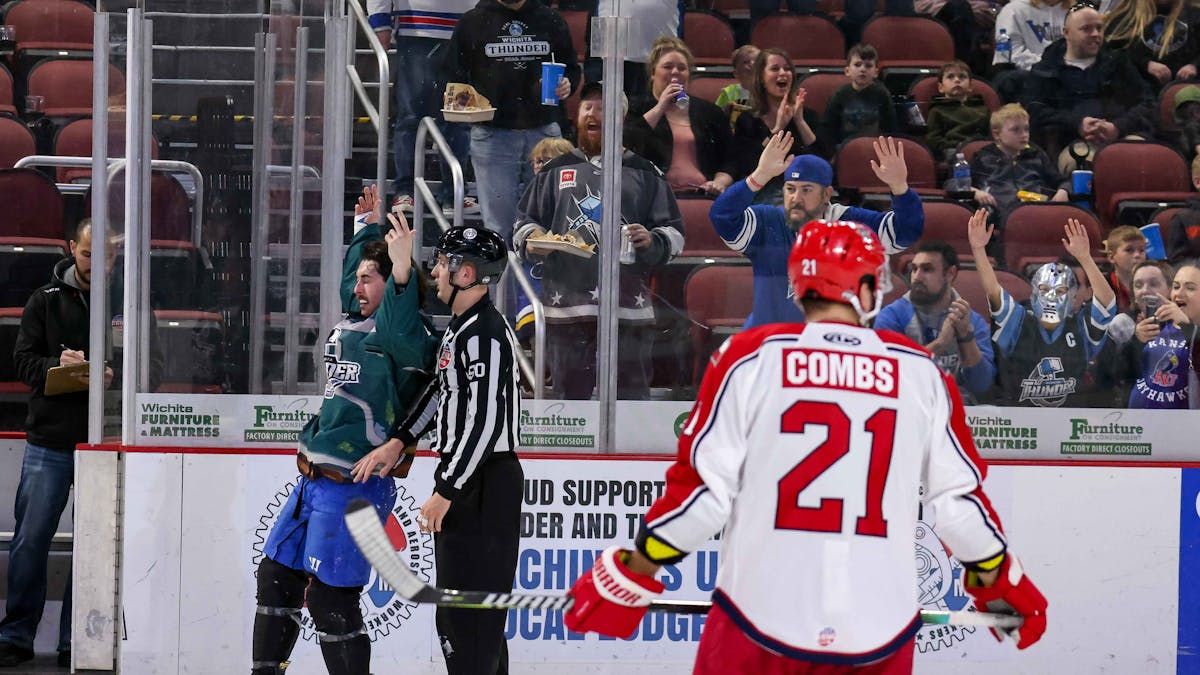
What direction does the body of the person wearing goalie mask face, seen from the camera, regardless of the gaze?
toward the camera

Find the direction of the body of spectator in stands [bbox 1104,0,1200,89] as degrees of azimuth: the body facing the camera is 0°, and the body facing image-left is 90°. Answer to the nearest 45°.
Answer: approximately 0°

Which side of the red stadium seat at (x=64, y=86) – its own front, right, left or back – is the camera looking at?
front

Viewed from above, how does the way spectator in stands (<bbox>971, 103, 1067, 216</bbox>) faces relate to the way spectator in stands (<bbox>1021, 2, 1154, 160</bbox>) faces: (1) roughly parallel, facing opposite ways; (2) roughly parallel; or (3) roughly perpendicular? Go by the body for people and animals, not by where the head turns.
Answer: roughly parallel

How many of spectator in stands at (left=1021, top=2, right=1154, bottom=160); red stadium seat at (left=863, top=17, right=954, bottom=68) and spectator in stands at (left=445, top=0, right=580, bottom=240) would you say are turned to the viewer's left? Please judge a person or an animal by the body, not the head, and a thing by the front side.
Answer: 0

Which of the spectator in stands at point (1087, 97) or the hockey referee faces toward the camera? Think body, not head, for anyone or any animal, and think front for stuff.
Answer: the spectator in stands

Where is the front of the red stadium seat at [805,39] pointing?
toward the camera

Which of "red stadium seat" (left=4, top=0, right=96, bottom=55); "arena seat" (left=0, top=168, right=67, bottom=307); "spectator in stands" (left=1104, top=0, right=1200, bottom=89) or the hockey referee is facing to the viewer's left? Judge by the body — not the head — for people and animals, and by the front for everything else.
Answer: the hockey referee

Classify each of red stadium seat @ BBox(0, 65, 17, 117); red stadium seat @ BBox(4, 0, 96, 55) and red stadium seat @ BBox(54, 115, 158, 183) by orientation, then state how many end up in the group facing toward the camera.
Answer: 3

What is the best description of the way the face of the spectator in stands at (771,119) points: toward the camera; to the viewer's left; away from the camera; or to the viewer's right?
toward the camera

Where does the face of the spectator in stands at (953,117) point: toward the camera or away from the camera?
toward the camera

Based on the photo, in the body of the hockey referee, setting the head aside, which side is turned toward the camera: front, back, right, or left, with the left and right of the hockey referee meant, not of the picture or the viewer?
left

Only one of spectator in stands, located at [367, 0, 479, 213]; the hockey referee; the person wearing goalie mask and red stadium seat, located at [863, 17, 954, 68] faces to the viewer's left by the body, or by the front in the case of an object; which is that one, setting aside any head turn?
the hockey referee

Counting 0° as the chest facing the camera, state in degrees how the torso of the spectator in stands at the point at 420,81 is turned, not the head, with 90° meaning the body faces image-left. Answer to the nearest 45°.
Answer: approximately 0°

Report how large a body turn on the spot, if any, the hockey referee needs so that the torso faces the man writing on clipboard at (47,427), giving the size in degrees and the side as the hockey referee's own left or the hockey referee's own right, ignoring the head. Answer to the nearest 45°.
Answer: approximately 45° to the hockey referee's own right

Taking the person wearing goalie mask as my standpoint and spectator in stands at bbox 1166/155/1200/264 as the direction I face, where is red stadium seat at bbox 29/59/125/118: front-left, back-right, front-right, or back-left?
back-left

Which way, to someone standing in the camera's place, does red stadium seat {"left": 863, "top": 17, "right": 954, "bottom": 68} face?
facing the viewer

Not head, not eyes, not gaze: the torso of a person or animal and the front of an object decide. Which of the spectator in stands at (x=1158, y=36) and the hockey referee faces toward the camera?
the spectator in stands
